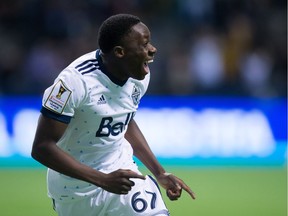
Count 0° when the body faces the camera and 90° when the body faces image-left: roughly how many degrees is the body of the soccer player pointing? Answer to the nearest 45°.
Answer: approximately 315°

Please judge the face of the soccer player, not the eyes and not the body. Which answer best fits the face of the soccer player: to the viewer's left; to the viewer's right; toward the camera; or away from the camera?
to the viewer's right
